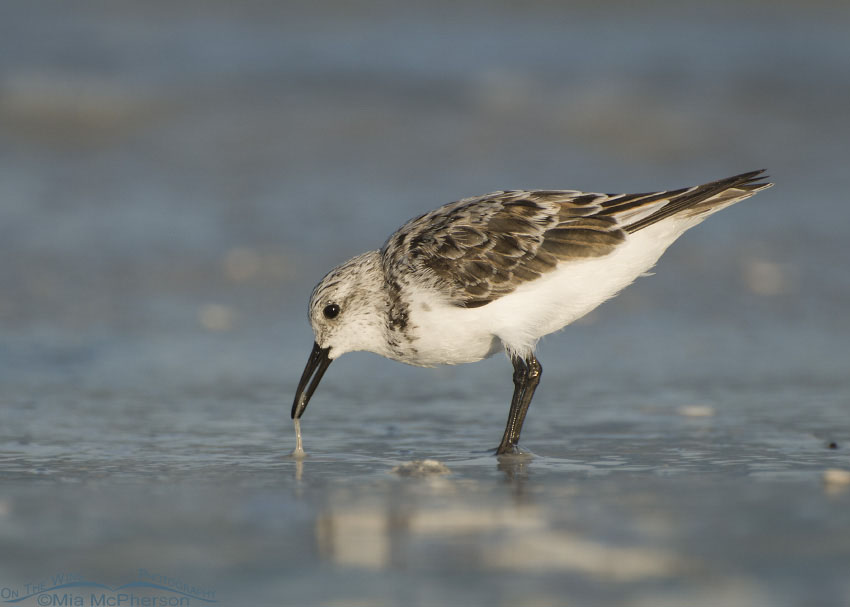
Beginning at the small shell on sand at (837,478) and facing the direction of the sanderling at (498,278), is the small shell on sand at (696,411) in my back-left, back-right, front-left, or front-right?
front-right

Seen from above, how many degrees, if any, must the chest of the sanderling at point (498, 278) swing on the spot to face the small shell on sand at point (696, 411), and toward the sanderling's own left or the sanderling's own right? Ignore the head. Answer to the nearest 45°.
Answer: approximately 135° to the sanderling's own right

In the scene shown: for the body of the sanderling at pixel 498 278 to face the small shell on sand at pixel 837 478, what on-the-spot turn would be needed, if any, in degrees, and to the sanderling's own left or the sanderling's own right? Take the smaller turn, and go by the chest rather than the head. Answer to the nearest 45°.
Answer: approximately 135° to the sanderling's own left

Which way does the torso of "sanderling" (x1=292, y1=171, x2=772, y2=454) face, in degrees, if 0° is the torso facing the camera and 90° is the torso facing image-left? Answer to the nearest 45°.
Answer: approximately 90°
